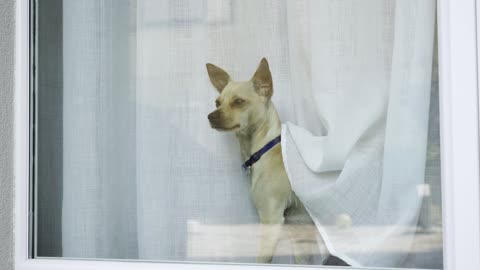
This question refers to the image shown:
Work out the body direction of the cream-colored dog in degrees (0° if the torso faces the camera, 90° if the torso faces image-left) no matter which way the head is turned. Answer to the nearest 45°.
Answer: approximately 45°
